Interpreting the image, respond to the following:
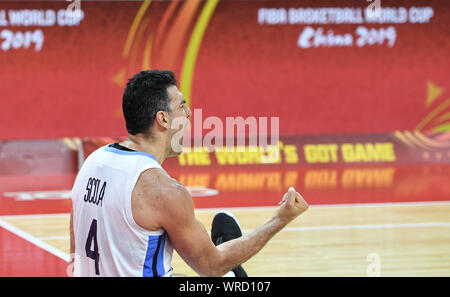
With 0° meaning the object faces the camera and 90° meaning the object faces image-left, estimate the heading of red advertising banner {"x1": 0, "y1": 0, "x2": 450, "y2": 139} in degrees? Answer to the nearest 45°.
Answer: approximately 0°

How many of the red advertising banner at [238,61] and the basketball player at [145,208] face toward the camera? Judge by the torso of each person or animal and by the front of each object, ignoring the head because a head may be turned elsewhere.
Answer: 1

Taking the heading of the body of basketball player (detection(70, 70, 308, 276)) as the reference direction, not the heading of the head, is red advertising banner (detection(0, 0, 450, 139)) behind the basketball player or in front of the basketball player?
in front

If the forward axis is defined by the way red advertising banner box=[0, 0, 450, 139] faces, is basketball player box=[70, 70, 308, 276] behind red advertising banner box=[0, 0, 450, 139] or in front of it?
in front

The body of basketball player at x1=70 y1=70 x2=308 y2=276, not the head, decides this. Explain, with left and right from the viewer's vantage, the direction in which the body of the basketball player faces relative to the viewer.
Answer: facing away from the viewer and to the right of the viewer
